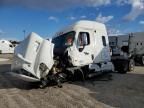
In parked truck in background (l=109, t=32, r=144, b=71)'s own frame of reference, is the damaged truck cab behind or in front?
in front

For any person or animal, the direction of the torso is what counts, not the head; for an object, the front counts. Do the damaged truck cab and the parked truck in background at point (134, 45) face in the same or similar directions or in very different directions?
same or similar directions

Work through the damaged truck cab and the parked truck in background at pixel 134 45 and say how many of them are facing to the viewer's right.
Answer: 0

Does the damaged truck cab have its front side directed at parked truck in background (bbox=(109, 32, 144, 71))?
no

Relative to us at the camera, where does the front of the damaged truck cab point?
facing the viewer and to the left of the viewer
